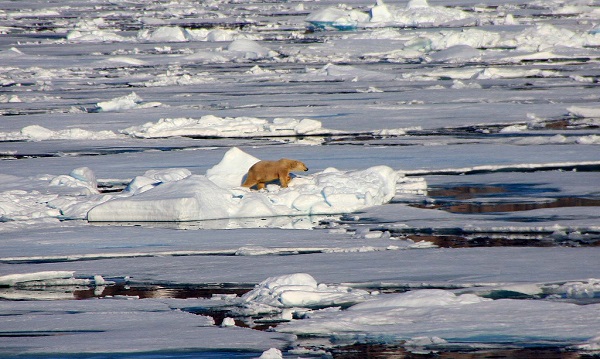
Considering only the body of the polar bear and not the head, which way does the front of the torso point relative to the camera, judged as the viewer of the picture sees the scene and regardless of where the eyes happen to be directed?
to the viewer's right

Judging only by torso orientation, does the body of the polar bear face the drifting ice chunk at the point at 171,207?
no

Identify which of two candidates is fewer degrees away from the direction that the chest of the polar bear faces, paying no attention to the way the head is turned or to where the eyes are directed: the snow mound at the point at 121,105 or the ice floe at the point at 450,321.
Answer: the ice floe

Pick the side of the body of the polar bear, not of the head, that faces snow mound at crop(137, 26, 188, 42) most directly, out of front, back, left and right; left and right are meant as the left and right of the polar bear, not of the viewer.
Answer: left

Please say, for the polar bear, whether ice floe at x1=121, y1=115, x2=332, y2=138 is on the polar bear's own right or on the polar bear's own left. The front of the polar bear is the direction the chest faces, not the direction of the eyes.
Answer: on the polar bear's own left

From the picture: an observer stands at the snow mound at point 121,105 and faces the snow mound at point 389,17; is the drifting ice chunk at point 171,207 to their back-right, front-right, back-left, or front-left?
back-right

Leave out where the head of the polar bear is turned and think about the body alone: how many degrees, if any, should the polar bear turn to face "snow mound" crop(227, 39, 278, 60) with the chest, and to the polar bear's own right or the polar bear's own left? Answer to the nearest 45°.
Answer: approximately 90° to the polar bear's own left

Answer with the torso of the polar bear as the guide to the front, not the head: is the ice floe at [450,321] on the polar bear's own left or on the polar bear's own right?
on the polar bear's own right

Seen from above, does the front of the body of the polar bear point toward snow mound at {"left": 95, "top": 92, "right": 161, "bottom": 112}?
no

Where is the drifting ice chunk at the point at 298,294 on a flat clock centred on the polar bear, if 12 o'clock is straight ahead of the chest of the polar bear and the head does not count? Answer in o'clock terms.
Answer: The drifting ice chunk is roughly at 3 o'clock from the polar bear.

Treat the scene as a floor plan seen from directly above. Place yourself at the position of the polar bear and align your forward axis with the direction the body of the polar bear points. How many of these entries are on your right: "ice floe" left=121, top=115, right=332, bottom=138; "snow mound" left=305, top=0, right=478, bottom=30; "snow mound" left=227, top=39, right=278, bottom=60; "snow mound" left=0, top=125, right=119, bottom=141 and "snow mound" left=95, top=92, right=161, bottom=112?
0

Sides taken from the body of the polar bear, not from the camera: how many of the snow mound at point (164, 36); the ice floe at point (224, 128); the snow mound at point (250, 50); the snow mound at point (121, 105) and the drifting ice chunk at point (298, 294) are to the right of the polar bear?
1

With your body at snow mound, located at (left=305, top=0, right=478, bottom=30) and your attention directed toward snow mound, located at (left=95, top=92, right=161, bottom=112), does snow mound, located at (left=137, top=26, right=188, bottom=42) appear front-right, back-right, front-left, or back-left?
front-right

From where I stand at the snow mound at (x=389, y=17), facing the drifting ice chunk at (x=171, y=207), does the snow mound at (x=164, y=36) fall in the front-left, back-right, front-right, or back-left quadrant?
front-right
